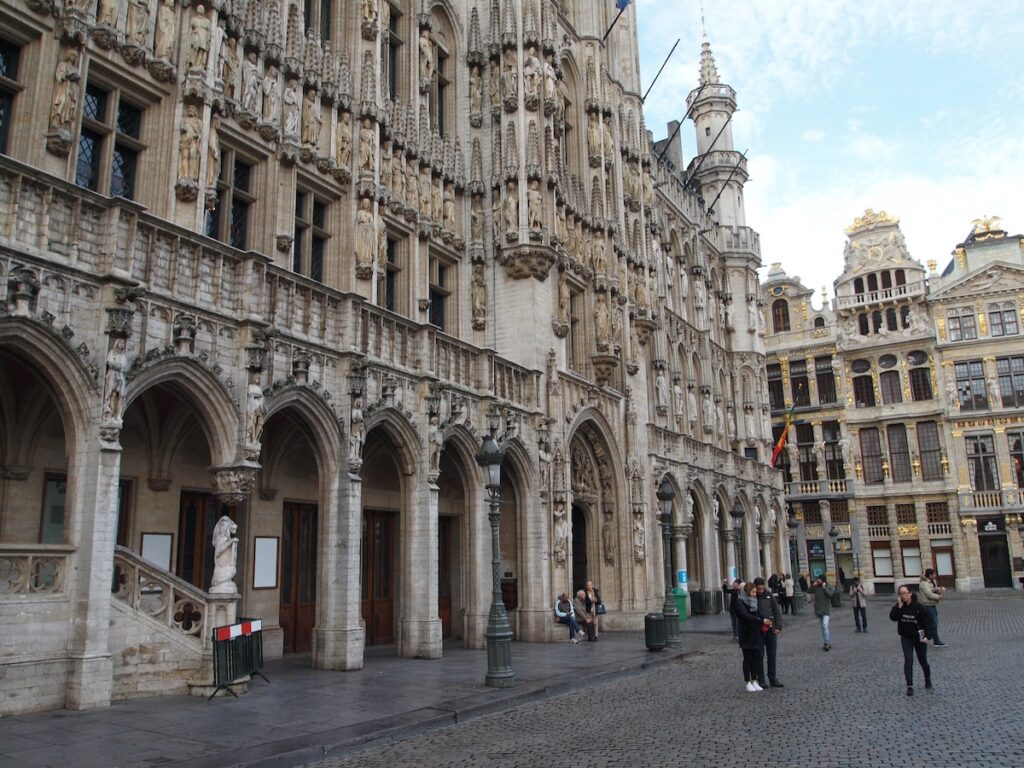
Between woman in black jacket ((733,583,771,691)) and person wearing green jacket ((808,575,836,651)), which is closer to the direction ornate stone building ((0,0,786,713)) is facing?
the woman in black jacket

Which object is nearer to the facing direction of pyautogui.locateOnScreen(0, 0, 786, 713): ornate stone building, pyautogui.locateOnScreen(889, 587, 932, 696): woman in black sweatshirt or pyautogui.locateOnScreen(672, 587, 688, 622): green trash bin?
the woman in black sweatshirt

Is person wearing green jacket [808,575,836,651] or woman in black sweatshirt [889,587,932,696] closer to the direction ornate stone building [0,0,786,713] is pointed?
the woman in black sweatshirt

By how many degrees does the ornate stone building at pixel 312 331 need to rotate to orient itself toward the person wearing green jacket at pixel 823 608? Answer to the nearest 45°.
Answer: approximately 45° to its left

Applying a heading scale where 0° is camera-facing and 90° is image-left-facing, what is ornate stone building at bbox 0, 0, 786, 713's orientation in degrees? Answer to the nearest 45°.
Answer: approximately 315°

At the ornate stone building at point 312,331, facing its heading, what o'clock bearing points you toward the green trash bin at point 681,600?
The green trash bin is roughly at 9 o'clock from the ornate stone building.

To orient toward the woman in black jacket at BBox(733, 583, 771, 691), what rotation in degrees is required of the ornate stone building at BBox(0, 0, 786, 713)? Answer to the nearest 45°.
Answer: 0° — it already faces them

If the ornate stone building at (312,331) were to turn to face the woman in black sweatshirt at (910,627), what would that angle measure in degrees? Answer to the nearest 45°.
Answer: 0° — it already faces them
